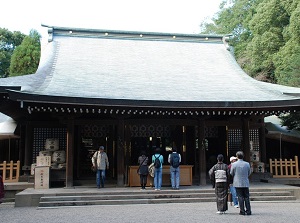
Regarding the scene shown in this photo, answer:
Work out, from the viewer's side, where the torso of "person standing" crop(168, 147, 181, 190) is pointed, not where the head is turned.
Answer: away from the camera

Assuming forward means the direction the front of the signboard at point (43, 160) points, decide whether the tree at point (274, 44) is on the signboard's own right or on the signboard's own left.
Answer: on the signboard's own left

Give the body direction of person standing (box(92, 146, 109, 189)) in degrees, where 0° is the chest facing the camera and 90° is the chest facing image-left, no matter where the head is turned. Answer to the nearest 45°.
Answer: approximately 0°

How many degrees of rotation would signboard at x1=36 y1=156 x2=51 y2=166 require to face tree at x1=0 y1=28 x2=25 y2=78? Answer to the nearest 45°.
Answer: approximately 180°

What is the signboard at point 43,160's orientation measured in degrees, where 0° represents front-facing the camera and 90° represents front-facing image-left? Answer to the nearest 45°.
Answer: approximately 0°

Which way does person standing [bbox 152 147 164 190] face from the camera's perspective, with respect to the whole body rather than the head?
away from the camera

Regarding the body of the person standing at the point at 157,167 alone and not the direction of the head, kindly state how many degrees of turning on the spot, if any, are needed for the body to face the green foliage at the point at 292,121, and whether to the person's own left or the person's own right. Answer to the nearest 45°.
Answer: approximately 45° to the person's own right
